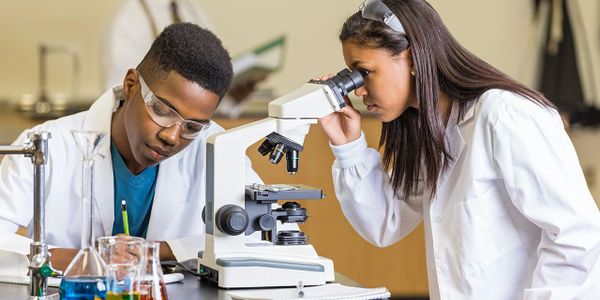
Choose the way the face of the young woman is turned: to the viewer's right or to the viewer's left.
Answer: to the viewer's left

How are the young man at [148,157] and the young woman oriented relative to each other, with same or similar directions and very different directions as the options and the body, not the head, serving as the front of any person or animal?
very different directions

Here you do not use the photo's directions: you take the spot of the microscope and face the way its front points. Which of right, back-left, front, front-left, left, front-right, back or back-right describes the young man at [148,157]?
back-left

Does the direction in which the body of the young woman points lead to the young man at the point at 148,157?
yes

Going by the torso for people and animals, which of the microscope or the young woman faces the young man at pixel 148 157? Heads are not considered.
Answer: the young woman

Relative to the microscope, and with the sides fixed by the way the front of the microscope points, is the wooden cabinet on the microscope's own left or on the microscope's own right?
on the microscope's own left

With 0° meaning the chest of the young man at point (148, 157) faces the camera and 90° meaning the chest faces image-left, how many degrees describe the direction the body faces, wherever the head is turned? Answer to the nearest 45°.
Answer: approximately 315°

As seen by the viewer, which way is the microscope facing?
to the viewer's right

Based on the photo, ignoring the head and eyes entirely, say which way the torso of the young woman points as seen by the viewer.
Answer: to the viewer's left
